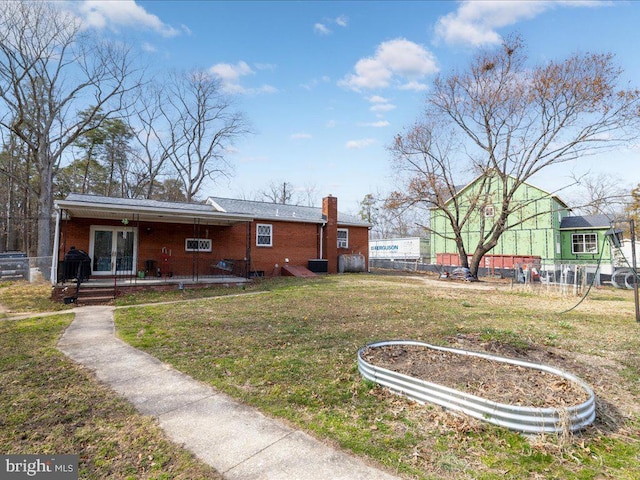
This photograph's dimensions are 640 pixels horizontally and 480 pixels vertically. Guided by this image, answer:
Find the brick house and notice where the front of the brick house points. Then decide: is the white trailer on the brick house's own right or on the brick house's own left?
on the brick house's own left

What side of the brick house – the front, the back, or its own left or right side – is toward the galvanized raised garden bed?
back

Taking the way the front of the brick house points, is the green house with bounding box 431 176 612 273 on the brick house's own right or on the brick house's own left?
on the brick house's own right

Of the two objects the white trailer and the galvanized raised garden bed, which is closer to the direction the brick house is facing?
the galvanized raised garden bed
